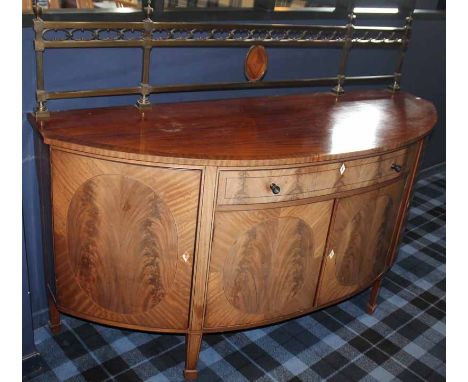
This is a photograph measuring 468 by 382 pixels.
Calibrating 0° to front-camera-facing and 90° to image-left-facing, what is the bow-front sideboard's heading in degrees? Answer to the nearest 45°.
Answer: approximately 315°
